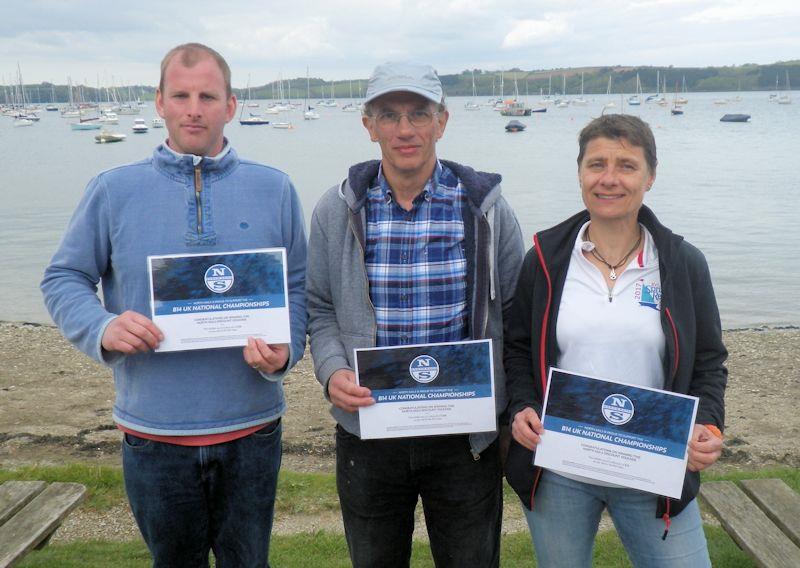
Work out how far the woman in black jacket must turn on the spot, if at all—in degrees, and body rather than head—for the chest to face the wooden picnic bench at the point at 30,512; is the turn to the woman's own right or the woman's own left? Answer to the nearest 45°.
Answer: approximately 90° to the woman's own right

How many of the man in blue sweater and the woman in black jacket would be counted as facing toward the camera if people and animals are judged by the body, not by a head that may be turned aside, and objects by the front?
2

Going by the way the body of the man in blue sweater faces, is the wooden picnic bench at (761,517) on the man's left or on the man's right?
on the man's left

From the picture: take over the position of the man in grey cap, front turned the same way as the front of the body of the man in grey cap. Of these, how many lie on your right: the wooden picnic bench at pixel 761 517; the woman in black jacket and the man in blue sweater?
1

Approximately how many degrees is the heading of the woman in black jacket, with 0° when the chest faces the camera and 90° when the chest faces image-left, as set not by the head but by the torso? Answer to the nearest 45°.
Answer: approximately 0°

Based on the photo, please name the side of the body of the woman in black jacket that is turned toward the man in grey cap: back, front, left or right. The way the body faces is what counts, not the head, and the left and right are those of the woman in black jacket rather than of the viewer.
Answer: right

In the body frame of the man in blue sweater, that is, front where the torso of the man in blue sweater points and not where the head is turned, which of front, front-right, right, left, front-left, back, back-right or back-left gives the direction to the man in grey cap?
left

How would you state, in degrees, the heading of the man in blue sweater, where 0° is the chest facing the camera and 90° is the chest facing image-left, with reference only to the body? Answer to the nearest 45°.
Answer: approximately 0°
